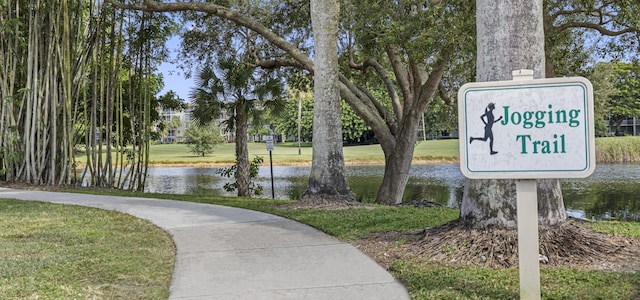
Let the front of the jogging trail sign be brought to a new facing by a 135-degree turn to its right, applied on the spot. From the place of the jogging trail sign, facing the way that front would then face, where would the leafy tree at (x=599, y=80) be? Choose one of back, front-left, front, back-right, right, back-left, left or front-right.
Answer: front-right

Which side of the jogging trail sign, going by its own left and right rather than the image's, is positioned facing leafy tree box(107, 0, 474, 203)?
back

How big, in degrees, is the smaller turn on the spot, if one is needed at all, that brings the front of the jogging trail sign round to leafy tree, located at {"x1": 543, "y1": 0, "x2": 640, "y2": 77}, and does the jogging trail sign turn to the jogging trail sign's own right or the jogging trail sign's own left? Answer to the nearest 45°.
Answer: approximately 180°

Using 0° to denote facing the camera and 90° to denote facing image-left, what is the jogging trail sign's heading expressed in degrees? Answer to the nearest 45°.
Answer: approximately 0°

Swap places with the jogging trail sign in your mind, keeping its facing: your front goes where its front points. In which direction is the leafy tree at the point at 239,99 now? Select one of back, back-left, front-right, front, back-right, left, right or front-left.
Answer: back-right
